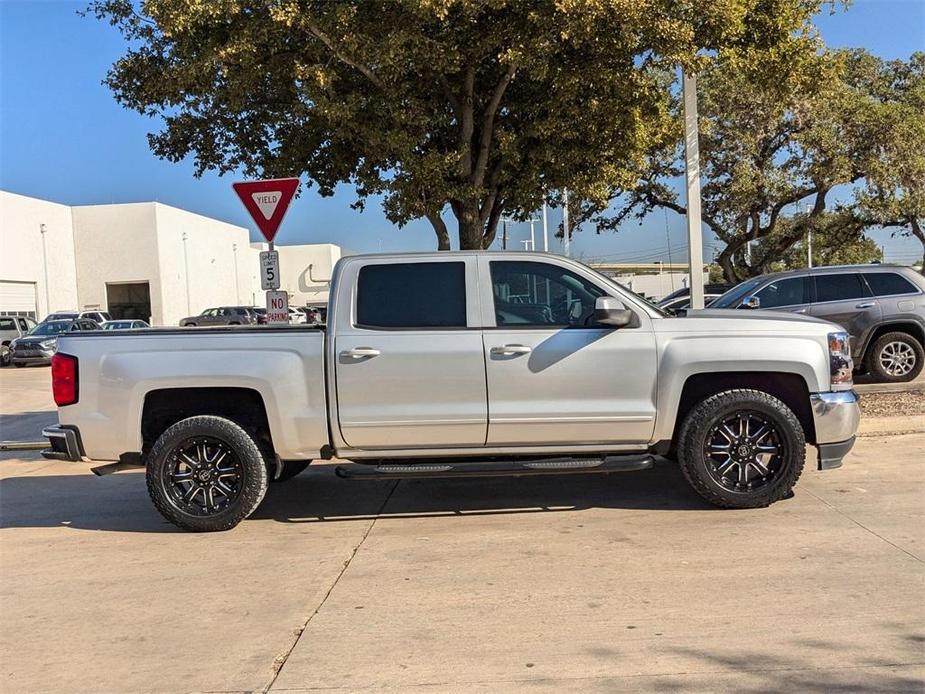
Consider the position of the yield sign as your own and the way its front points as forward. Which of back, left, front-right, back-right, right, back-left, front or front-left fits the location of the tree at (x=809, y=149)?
back-left

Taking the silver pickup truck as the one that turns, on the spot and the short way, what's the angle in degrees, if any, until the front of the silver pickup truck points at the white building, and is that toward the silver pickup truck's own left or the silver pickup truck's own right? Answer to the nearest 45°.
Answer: approximately 135° to the silver pickup truck's own left

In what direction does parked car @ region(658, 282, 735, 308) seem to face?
to the viewer's left

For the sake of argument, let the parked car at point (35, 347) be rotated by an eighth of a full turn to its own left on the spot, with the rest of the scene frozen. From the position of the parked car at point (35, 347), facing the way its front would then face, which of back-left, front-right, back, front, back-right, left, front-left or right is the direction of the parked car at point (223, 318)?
back-left

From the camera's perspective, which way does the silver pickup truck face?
to the viewer's right

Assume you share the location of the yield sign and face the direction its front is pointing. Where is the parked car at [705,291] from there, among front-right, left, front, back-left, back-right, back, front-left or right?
back-left

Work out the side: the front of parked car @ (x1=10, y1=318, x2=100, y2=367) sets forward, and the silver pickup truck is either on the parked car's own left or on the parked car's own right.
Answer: on the parked car's own left

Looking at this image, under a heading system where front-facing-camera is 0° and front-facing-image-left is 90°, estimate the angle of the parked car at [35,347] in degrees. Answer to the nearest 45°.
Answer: approximately 45°

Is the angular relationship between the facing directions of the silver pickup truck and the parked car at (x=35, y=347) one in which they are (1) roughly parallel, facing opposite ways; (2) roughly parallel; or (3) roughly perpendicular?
roughly perpendicular

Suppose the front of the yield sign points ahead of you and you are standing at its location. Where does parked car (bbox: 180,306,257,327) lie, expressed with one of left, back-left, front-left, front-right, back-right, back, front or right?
back

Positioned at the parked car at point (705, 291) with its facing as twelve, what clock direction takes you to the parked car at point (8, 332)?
the parked car at point (8, 332) is roughly at 12 o'clock from the parked car at point (705, 291).

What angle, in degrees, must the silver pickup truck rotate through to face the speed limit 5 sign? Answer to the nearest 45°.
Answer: approximately 135° to its left

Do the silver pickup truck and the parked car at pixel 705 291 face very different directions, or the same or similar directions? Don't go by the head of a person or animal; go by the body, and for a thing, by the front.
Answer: very different directions

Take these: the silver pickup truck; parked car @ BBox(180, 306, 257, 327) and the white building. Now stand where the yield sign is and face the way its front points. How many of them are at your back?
2

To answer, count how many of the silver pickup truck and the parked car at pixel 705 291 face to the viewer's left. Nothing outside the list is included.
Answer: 1
